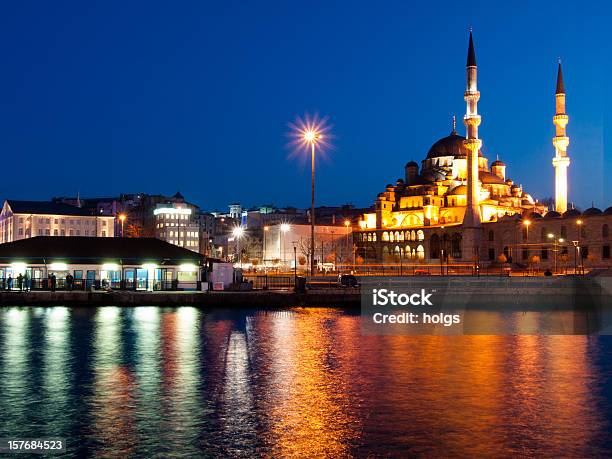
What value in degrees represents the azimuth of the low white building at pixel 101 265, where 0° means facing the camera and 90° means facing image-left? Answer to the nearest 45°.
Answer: approximately 0°

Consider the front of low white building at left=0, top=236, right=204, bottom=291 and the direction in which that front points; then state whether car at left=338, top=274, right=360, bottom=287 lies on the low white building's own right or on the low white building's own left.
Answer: on the low white building's own left
